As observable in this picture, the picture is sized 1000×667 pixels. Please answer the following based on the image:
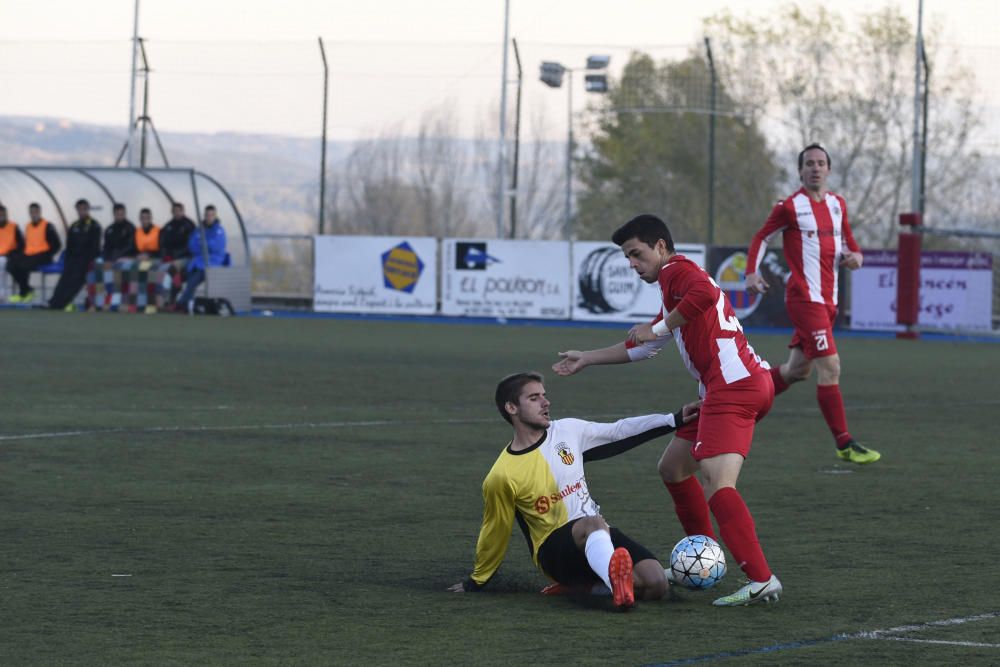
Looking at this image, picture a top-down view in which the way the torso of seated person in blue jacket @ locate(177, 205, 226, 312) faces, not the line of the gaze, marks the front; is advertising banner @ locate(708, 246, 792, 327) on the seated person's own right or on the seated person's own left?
on the seated person's own left

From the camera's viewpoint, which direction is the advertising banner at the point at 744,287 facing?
toward the camera

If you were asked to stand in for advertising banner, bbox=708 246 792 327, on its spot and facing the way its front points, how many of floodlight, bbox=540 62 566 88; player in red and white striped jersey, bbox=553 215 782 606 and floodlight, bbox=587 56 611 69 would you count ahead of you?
1

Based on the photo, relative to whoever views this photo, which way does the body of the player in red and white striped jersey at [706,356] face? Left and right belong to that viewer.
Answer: facing to the left of the viewer

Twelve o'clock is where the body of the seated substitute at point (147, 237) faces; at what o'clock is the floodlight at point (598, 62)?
The floodlight is roughly at 8 o'clock from the seated substitute.

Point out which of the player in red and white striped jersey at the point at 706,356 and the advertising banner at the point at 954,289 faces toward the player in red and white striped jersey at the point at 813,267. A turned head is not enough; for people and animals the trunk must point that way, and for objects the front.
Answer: the advertising banner

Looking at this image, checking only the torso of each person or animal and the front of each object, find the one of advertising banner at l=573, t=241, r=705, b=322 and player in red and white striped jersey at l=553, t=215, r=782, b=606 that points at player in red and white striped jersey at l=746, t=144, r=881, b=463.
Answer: the advertising banner

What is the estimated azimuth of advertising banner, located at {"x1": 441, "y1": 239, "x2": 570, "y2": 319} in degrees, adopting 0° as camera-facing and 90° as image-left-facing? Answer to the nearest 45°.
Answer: approximately 0°

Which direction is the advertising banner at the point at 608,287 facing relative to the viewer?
toward the camera

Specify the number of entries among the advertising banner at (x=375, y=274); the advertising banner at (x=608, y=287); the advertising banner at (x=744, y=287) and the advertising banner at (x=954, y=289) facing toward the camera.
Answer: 4

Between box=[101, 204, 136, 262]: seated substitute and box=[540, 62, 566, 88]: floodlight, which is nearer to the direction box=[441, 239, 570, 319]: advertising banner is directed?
the seated substitute
